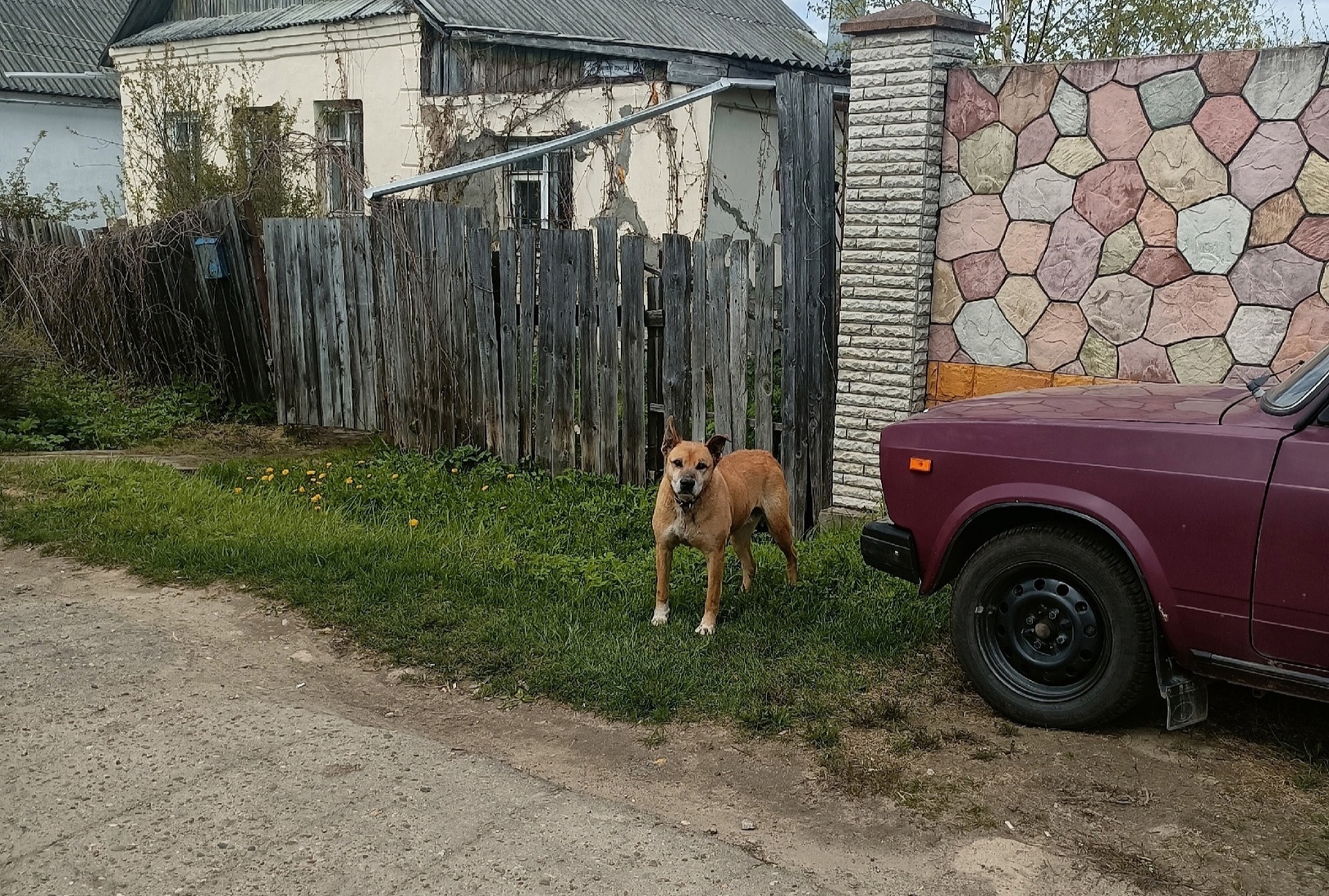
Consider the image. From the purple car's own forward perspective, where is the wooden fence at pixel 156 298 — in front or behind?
in front

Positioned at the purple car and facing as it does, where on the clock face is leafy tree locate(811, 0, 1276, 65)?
The leafy tree is roughly at 3 o'clock from the purple car.

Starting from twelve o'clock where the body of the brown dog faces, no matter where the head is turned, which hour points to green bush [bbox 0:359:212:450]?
The green bush is roughly at 3 o'clock from the brown dog.

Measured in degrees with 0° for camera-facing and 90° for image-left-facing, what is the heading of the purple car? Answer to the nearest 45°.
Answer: approximately 90°

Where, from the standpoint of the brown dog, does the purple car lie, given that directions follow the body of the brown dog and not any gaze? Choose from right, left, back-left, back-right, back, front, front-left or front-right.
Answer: left

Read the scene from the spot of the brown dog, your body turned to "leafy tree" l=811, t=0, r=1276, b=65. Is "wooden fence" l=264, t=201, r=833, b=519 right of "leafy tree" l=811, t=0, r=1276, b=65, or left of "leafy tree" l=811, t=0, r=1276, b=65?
left

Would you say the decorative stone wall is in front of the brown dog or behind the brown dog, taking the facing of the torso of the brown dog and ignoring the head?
behind

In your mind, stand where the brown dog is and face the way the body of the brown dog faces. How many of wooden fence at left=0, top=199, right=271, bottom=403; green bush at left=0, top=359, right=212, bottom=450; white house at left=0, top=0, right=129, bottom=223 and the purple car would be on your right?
3

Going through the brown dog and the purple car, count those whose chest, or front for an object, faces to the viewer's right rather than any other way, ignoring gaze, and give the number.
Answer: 0

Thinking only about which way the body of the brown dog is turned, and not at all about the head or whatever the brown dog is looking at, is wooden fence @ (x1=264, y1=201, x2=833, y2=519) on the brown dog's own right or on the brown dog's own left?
on the brown dog's own right

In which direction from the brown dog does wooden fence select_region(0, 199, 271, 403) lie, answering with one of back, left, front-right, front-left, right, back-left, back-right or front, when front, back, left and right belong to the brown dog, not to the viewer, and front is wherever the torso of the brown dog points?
right

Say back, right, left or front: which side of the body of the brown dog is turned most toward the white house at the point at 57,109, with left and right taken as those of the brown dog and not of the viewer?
right

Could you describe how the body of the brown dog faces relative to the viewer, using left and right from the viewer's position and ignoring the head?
facing the viewer and to the left of the viewer

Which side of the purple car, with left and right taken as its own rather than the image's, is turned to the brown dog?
front
